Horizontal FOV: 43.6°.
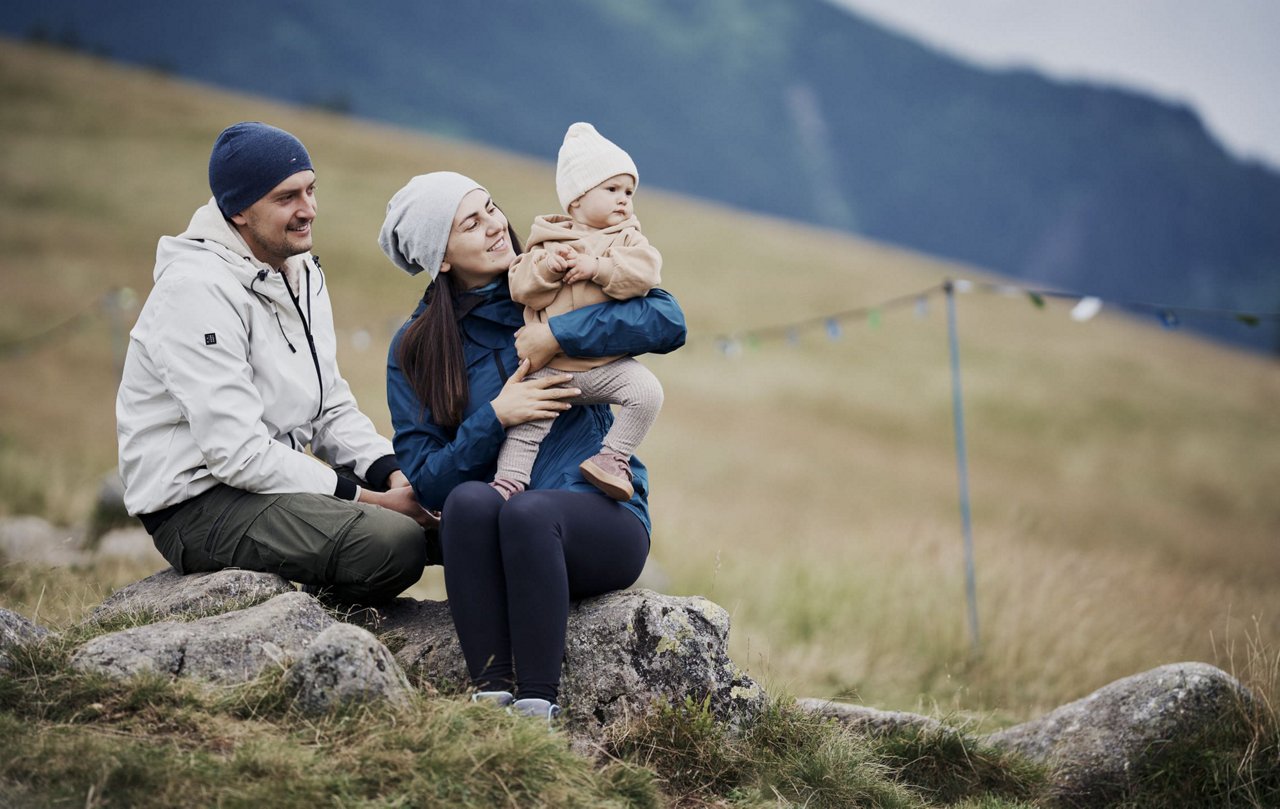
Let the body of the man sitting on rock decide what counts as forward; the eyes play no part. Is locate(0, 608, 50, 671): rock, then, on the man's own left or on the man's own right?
on the man's own right

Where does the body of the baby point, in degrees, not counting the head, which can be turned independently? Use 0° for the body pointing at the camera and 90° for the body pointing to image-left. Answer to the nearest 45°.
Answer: approximately 0°

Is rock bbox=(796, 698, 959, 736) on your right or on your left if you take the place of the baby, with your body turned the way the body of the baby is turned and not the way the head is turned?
on your left

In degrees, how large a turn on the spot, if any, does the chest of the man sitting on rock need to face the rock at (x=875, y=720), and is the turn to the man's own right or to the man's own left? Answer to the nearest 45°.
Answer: approximately 45° to the man's own left

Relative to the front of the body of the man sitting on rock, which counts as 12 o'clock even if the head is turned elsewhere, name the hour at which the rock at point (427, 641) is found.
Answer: The rock is roughly at 11 o'clock from the man sitting on rock.
